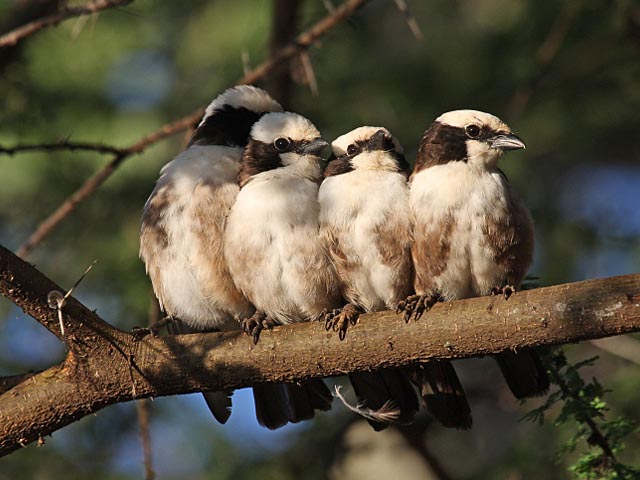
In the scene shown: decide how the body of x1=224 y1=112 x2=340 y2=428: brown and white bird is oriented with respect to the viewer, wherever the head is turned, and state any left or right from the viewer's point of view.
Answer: facing the viewer

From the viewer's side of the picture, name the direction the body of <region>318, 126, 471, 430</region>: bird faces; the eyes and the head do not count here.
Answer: toward the camera

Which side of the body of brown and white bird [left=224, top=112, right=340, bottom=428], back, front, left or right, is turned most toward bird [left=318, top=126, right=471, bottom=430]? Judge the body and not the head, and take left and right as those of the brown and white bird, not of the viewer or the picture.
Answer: left

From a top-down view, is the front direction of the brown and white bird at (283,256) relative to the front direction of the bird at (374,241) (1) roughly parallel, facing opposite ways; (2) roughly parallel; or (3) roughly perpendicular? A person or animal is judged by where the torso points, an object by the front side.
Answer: roughly parallel

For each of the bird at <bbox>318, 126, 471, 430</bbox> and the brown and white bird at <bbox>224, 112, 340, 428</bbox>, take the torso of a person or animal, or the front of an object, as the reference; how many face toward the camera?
2
